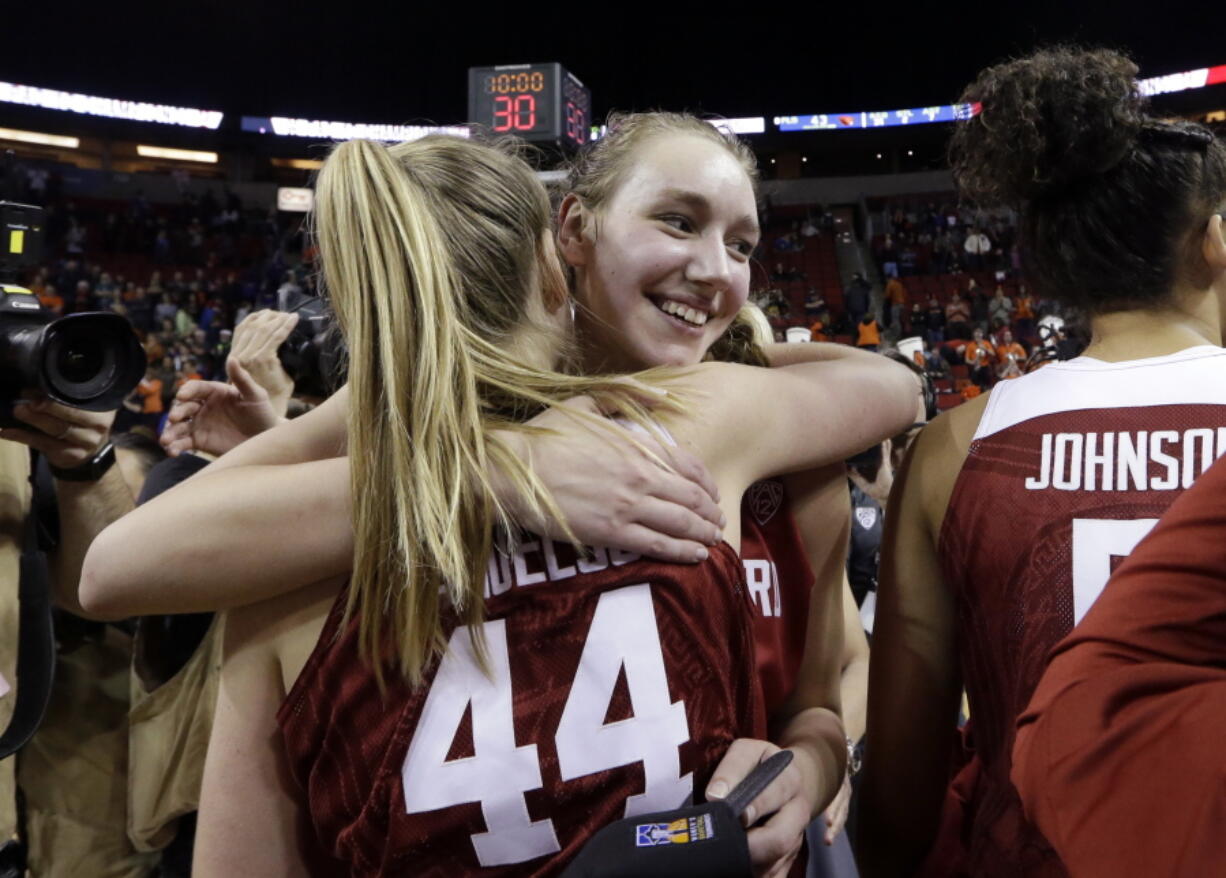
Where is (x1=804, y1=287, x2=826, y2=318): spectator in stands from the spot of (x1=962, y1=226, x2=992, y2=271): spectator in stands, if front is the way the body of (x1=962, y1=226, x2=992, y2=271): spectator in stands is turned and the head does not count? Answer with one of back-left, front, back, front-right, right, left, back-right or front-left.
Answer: front-right

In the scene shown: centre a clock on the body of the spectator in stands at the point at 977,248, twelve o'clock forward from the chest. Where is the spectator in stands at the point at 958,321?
the spectator in stands at the point at 958,321 is roughly at 12 o'clock from the spectator in stands at the point at 977,248.

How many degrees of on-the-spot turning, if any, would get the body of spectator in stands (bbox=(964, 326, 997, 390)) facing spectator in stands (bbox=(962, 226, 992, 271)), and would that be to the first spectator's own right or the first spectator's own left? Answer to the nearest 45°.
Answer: approximately 180°

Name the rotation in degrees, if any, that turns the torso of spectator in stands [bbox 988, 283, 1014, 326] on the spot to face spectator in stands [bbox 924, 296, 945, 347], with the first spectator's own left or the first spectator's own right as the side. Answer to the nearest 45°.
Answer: approximately 90° to the first spectator's own right

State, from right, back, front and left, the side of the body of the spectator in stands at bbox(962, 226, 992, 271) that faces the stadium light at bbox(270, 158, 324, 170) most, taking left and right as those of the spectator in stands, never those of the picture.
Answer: right

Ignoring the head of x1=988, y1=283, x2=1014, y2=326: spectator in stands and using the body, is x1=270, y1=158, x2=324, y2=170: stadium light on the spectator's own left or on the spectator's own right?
on the spectator's own right

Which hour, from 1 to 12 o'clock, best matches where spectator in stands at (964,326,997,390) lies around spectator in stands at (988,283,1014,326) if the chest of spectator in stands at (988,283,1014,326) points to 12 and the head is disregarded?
spectator in stands at (964,326,997,390) is roughly at 12 o'clock from spectator in stands at (988,283,1014,326).

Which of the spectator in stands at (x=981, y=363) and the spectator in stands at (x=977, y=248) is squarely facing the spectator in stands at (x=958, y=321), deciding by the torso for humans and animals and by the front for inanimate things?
the spectator in stands at (x=977, y=248)

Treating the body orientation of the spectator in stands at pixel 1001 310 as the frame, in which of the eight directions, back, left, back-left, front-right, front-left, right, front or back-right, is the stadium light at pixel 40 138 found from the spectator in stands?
right
